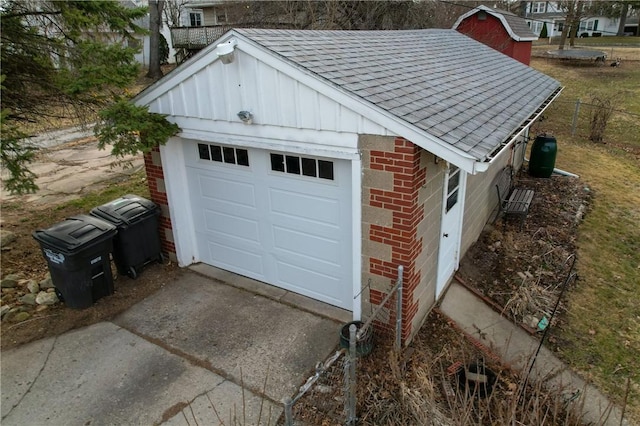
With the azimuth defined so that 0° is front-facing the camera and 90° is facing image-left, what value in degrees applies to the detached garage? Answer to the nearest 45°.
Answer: approximately 45°

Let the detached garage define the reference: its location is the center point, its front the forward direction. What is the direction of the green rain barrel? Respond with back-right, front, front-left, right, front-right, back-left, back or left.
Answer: back

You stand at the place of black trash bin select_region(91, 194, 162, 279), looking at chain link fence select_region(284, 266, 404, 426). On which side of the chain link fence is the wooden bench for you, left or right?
left

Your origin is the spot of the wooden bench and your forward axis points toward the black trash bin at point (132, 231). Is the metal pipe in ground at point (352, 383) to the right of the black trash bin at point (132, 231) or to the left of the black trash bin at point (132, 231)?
left

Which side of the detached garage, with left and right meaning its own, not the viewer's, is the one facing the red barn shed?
back
